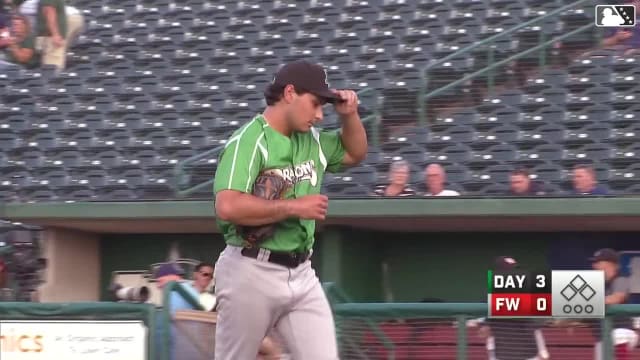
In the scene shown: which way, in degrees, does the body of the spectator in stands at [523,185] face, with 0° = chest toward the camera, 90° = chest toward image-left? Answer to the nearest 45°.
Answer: approximately 45°

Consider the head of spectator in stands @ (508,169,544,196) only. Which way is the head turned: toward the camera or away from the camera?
toward the camera

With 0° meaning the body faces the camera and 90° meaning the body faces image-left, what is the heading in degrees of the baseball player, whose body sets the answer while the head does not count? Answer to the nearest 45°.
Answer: approximately 315°

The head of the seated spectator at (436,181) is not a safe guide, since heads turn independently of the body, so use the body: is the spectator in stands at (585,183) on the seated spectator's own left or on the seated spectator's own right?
on the seated spectator's own left

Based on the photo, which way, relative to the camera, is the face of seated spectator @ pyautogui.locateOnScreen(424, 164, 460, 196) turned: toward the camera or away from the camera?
toward the camera

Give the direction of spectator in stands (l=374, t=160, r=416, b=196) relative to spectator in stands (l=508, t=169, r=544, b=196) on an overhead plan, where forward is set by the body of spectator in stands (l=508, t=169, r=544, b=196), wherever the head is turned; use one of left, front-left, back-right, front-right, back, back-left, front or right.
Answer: front-right

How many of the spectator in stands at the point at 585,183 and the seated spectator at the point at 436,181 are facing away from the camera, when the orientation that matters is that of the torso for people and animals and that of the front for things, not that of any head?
0

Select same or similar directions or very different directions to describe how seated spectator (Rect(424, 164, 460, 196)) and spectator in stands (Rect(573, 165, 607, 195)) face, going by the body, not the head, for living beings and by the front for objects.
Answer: same or similar directions

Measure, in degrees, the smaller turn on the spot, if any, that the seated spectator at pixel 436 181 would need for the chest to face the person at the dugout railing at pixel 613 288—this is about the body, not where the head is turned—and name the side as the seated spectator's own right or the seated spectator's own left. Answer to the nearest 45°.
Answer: approximately 90° to the seated spectator's own left

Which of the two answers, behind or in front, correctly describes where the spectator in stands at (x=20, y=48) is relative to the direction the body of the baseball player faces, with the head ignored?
behind

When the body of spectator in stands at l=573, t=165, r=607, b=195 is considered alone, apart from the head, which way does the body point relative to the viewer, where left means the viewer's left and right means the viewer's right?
facing the viewer and to the left of the viewer

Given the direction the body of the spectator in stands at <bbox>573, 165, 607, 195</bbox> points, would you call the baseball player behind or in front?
in front

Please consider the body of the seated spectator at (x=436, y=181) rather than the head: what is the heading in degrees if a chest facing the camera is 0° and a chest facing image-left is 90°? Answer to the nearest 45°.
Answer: approximately 45°

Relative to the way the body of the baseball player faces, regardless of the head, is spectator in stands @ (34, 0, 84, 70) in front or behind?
behind
